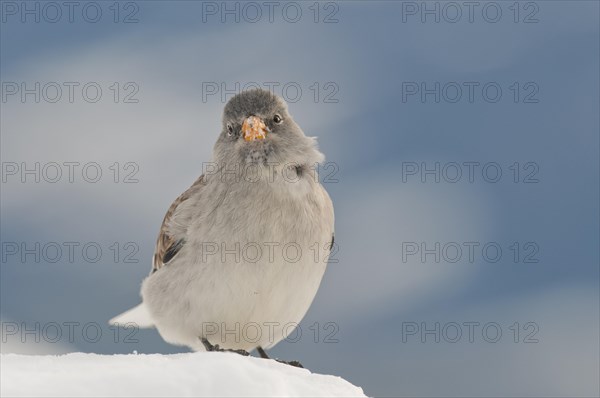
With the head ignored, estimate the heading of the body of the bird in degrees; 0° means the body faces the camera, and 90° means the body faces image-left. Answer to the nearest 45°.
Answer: approximately 315°
